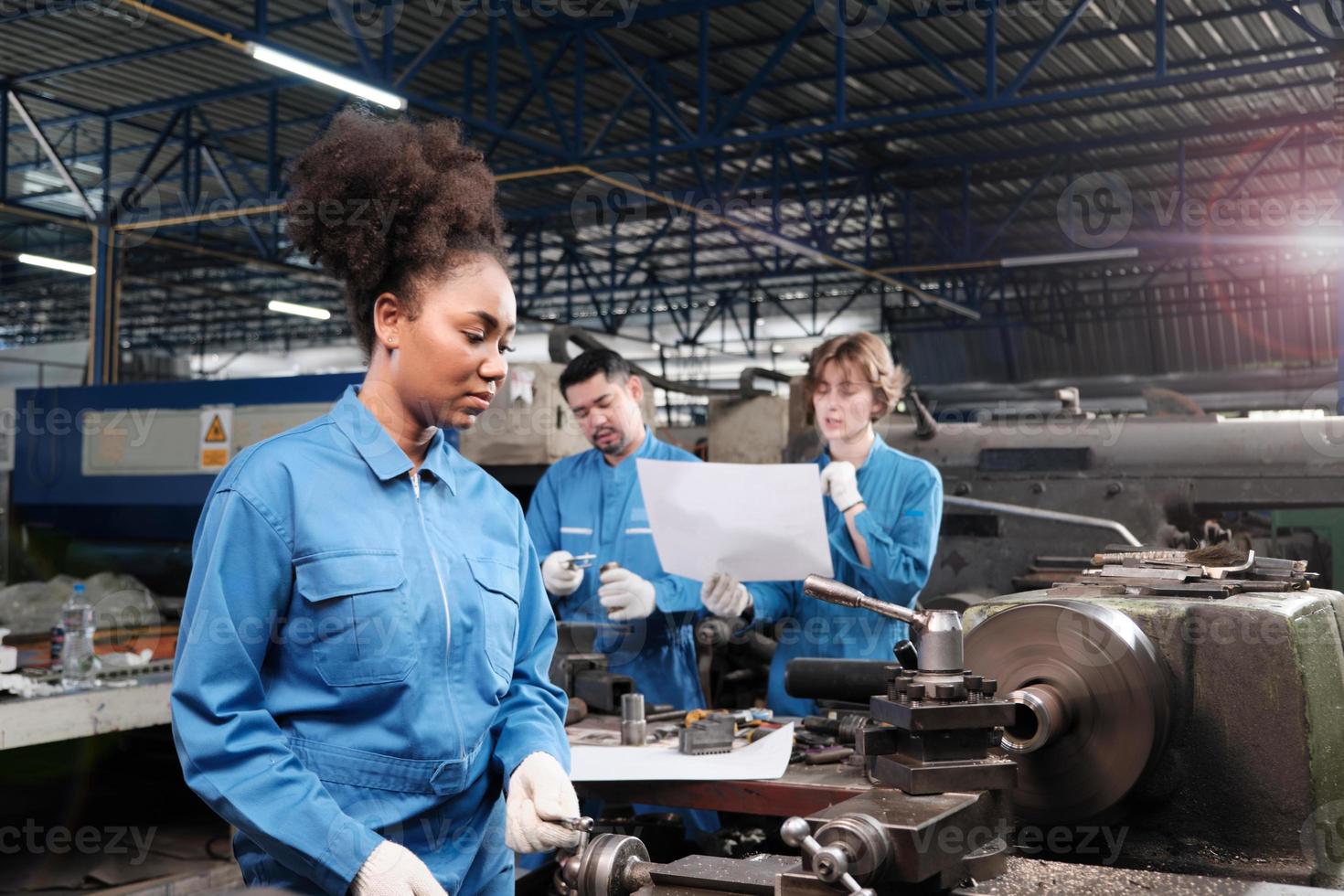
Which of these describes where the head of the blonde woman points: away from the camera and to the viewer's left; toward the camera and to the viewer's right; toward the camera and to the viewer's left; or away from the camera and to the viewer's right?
toward the camera and to the viewer's left

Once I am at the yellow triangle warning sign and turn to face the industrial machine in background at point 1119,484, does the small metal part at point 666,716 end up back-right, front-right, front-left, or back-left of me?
front-right

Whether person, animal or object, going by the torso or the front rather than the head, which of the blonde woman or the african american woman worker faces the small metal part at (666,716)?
the blonde woman

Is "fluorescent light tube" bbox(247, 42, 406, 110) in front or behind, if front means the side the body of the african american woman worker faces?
behind

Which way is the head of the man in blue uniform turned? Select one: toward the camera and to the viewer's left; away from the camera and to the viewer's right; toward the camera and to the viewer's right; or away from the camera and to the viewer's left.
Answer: toward the camera and to the viewer's left

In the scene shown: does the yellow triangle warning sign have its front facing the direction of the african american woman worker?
yes

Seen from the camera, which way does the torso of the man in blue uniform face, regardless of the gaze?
toward the camera

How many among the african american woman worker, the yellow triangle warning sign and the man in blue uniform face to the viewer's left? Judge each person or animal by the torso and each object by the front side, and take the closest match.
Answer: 0

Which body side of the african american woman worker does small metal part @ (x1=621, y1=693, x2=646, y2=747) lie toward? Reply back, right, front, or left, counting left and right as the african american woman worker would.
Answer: left
